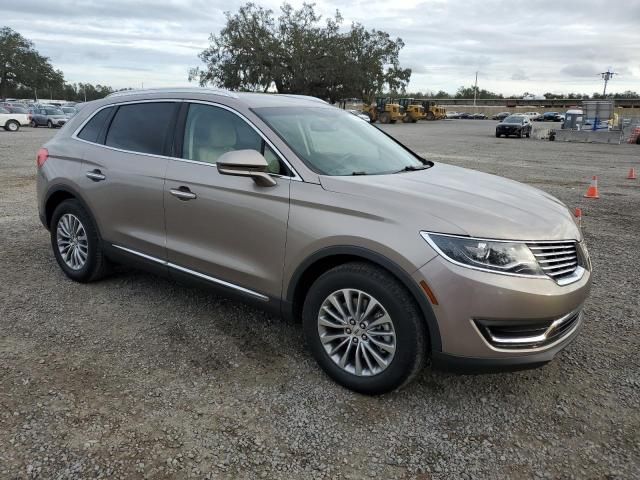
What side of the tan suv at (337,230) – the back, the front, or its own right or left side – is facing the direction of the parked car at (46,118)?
back

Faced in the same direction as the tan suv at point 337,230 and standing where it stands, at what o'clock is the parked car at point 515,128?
The parked car is roughly at 8 o'clock from the tan suv.

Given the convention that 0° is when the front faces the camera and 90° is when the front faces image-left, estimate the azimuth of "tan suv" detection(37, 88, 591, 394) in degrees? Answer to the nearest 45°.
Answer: approximately 315°

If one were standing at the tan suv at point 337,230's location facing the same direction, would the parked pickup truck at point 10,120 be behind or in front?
behind
